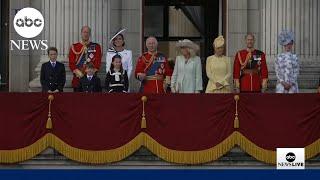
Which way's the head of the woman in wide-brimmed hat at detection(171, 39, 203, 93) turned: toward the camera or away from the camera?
toward the camera

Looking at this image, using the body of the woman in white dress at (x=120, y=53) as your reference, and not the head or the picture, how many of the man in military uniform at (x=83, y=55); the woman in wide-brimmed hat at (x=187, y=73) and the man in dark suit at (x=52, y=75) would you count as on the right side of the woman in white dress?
2

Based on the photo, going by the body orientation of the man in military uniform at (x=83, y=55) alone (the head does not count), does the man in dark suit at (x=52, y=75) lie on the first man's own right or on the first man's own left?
on the first man's own right

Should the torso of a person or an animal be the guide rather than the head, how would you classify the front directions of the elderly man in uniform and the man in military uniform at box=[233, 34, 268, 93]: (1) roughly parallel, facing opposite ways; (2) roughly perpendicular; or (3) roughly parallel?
roughly parallel

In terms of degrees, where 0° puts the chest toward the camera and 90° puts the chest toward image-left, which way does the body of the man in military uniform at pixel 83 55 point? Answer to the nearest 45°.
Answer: approximately 0°

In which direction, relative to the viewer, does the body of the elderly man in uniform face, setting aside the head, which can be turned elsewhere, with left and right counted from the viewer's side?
facing the viewer

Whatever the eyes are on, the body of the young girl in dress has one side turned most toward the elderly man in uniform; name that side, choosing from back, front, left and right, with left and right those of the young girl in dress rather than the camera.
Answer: left

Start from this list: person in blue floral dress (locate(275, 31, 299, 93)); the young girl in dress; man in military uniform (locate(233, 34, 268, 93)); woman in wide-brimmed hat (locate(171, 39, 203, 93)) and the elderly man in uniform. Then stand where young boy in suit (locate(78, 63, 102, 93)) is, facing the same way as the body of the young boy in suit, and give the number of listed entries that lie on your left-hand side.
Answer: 5
